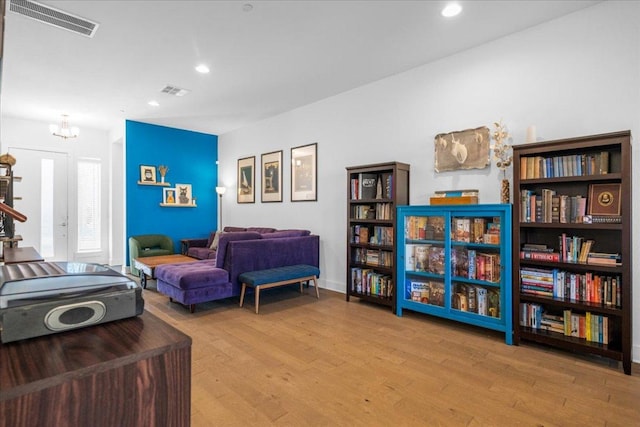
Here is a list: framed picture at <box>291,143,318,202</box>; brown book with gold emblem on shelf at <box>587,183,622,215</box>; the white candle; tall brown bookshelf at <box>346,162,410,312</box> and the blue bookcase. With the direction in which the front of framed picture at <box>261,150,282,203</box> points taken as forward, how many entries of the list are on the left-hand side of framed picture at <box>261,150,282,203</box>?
5

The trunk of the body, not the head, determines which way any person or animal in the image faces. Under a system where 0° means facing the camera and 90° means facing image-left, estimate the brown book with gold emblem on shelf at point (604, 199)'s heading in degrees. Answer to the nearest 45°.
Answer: approximately 0°

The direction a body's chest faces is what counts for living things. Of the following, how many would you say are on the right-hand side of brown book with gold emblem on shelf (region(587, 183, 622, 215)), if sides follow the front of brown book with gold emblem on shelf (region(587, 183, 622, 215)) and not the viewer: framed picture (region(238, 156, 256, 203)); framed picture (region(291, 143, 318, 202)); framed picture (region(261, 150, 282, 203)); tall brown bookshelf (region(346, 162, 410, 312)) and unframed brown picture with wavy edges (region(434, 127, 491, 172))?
5

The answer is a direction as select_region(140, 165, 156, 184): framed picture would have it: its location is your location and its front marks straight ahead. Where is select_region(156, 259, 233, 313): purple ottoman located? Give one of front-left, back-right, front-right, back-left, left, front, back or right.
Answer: front

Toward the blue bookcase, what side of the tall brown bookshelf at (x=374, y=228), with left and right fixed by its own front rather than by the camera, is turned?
left

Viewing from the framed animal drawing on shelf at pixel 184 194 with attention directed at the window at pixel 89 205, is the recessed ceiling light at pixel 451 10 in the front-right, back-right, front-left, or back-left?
back-left

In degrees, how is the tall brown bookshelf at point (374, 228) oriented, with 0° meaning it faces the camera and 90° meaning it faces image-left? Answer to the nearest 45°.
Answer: approximately 45°

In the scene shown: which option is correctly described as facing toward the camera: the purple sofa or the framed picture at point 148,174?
the framed picture

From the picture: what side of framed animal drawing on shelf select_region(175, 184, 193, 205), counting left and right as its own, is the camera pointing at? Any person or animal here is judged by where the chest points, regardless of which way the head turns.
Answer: front

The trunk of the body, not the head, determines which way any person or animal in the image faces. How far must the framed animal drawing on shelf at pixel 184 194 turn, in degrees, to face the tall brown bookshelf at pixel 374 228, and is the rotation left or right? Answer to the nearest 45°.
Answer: approximately 45° to its left

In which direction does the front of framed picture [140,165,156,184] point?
toward the camera

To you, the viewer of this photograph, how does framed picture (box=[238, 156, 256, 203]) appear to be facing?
facing the viewer and to the left of the viewer
